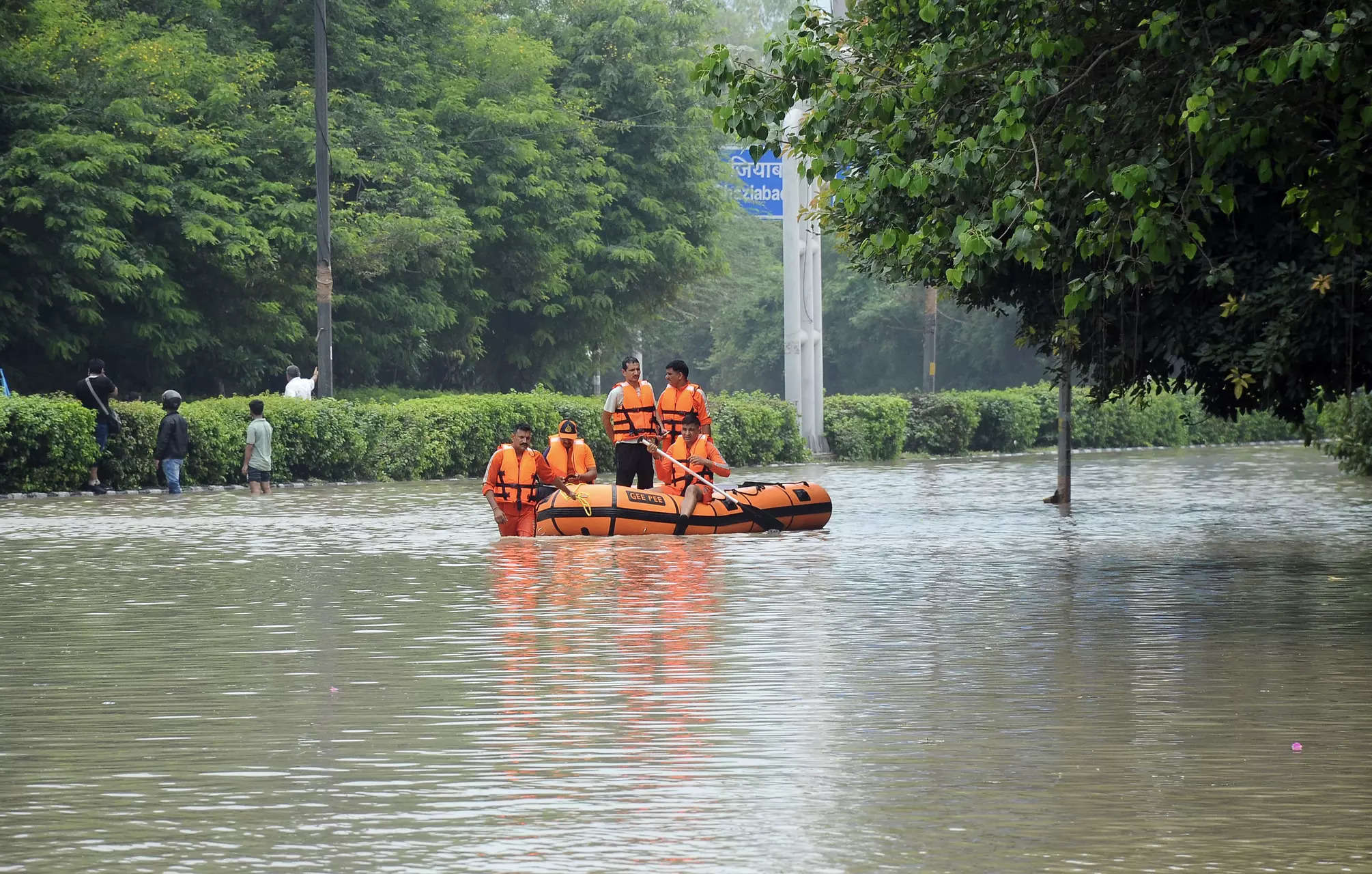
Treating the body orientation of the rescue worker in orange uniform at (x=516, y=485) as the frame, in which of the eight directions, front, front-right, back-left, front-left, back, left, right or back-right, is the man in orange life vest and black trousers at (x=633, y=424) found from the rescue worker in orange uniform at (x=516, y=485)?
back-left

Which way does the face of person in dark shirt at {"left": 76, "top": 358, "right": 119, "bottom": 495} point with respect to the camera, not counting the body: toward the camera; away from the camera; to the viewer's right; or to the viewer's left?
away from the camera

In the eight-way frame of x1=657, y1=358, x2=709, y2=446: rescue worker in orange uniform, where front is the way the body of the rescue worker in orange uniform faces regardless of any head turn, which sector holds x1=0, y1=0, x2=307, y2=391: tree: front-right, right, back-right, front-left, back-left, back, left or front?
right

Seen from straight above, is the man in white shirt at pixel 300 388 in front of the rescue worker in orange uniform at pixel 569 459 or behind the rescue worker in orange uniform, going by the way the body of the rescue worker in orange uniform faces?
behind

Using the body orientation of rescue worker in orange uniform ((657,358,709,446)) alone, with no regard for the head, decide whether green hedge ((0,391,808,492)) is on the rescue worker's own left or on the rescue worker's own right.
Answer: on the rescue worker's own right

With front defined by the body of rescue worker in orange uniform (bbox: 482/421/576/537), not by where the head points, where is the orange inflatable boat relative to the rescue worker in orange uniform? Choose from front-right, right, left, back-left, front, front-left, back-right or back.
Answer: left

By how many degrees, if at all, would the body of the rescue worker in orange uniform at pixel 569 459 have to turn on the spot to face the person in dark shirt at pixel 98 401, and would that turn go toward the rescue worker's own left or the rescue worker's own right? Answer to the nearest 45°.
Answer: approximately 135° to the rescue worker's own right

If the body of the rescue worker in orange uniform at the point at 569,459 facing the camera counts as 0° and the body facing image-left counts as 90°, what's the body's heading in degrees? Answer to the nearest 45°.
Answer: approximately 0°

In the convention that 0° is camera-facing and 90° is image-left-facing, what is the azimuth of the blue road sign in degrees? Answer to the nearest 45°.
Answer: approximately 0°
